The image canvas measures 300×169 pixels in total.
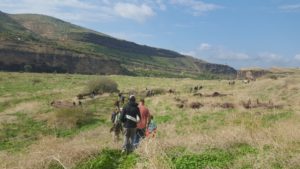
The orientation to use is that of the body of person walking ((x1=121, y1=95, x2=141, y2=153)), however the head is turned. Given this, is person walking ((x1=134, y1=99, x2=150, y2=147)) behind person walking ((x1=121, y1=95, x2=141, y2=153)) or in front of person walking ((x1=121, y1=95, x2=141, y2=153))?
in front

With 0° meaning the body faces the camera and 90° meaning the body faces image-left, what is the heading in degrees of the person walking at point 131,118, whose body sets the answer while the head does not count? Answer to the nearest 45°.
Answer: approximately 180°

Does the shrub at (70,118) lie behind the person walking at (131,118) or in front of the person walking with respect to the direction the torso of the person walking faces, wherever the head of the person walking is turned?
in front

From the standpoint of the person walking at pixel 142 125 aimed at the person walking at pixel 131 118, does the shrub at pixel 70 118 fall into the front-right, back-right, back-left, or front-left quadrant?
back-right
